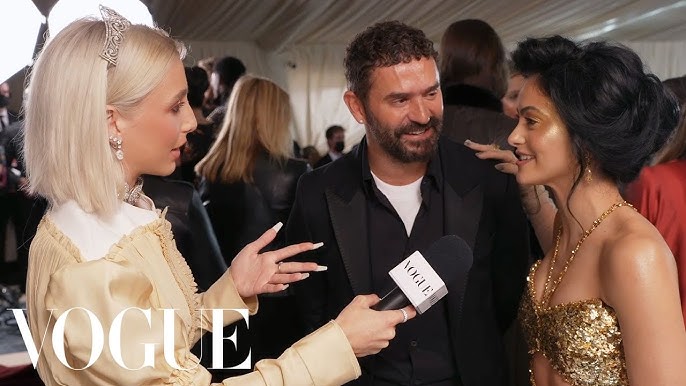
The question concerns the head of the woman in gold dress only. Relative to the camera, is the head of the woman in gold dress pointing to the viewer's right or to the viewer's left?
to the viewer's left

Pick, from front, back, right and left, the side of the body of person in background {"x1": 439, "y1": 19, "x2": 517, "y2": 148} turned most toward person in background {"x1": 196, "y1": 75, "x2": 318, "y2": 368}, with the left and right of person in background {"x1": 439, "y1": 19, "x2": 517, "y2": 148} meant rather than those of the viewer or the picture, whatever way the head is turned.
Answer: left

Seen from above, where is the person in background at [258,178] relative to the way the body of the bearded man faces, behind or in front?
behind

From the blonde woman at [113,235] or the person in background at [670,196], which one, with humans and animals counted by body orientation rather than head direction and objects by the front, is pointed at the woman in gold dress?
the blonde woman

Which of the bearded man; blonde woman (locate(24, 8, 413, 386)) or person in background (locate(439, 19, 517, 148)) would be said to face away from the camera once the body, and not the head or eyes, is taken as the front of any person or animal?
the person in background

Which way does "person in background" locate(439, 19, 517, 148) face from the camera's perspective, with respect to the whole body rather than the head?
away from the camera

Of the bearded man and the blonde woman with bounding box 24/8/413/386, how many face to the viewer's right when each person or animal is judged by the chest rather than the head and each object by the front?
1

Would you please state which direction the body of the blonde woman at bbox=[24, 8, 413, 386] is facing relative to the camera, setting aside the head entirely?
to the viewer's right

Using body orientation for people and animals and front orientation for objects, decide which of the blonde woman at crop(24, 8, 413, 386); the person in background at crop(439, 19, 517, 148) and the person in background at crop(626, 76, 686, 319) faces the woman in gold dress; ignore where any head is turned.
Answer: the blonde woman
